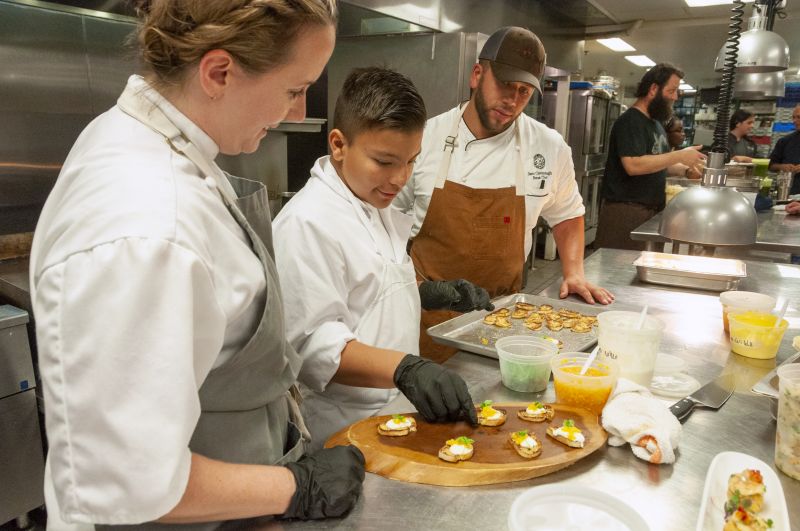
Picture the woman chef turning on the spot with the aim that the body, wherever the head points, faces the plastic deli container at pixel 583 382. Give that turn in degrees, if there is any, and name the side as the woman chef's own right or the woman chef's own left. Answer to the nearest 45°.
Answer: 0° — they already face it

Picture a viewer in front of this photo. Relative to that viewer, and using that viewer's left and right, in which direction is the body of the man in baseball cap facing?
facing the viewer

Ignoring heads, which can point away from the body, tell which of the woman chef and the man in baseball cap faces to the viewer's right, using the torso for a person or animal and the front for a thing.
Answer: the woman chef

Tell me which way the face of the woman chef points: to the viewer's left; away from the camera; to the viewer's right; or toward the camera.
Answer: to the viewer's right

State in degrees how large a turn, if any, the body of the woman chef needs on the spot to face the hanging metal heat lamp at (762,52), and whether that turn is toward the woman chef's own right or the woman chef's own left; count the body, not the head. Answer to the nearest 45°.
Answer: approximately 45° to the woman chef's own left

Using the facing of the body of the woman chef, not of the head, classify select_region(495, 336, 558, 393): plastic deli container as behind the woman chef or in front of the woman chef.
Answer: in front

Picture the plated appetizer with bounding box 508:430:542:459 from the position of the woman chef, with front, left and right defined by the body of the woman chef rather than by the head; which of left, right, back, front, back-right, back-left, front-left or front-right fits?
front

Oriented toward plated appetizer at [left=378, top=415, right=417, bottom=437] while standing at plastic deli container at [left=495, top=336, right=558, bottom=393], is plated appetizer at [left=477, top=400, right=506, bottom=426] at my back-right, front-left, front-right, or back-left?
front-left

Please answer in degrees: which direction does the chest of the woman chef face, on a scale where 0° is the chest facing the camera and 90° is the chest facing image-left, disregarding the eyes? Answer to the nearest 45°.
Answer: approximately 270°

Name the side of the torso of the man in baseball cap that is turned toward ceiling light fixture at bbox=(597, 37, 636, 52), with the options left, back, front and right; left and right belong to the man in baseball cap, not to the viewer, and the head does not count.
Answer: back

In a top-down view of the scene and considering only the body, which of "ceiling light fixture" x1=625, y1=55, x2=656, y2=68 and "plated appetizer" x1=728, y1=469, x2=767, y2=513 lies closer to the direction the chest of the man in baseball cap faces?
the plated appetizer

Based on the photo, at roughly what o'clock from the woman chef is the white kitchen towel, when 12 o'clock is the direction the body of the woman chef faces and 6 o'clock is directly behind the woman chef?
The white kitchen towel is roughly at 12 o'clock from the woman chef.

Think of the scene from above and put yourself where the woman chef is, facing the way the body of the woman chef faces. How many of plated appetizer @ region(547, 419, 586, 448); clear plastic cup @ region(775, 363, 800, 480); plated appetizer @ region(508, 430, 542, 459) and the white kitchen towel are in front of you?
4

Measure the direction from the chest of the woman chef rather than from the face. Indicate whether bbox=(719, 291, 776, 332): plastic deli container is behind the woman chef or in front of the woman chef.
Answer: in front

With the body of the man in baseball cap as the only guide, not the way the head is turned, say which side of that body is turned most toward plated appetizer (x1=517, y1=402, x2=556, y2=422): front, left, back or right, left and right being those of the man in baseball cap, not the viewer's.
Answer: front

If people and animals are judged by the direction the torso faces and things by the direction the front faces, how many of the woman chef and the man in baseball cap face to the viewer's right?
1

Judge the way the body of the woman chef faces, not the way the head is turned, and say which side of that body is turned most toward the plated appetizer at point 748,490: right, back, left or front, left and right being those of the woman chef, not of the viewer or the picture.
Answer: front
